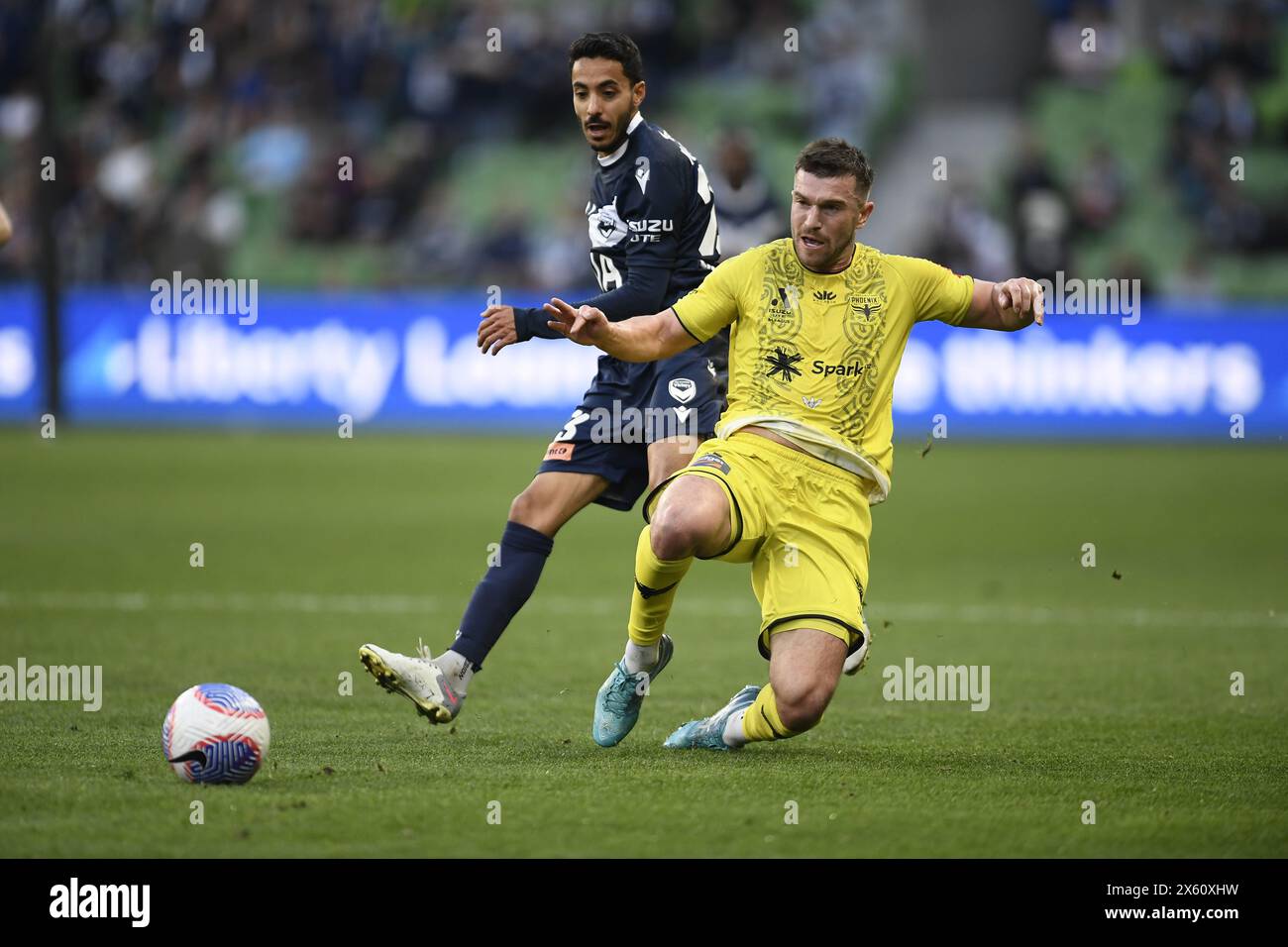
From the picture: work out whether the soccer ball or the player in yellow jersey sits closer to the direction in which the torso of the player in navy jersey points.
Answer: the soccer ball

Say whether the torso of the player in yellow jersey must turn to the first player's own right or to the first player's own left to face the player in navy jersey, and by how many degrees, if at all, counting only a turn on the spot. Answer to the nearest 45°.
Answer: approximately 135° to the first player's own right

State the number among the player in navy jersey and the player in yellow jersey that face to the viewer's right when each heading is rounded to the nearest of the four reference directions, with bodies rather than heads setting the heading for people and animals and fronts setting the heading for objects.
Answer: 0

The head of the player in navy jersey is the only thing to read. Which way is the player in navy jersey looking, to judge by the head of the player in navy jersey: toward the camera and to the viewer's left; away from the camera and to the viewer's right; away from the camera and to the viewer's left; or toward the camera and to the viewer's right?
toward the camera and to the viewer's left

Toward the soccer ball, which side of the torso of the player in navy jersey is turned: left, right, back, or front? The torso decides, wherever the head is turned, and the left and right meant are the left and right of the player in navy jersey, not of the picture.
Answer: front

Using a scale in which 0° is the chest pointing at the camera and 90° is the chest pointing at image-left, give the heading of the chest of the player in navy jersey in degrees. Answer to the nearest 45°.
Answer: approximately 45°

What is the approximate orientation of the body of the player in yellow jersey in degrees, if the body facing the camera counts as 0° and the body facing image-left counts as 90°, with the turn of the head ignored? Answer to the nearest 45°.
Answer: approximately 0°

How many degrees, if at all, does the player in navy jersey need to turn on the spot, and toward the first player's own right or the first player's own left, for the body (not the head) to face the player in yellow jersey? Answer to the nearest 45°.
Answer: approximately 90° to the first player's own left
